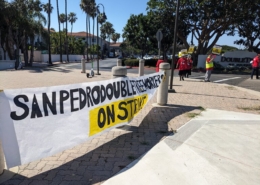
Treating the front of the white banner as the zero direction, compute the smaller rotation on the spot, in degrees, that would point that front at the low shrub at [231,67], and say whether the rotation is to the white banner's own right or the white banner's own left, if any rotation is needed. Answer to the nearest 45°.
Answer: approximately 90° to the white banner's own left

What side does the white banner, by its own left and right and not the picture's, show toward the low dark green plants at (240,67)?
left

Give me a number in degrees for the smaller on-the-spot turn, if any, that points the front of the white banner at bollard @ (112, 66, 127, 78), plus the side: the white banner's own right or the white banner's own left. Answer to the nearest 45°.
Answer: approximately 90° to the white banner's own left

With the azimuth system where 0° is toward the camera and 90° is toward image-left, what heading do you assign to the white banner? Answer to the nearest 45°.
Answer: approximately 315°

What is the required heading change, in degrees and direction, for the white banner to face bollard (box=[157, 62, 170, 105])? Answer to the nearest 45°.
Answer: approximately 90° to its left

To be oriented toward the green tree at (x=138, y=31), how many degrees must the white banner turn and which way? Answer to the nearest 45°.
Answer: approximately 135° to its left
